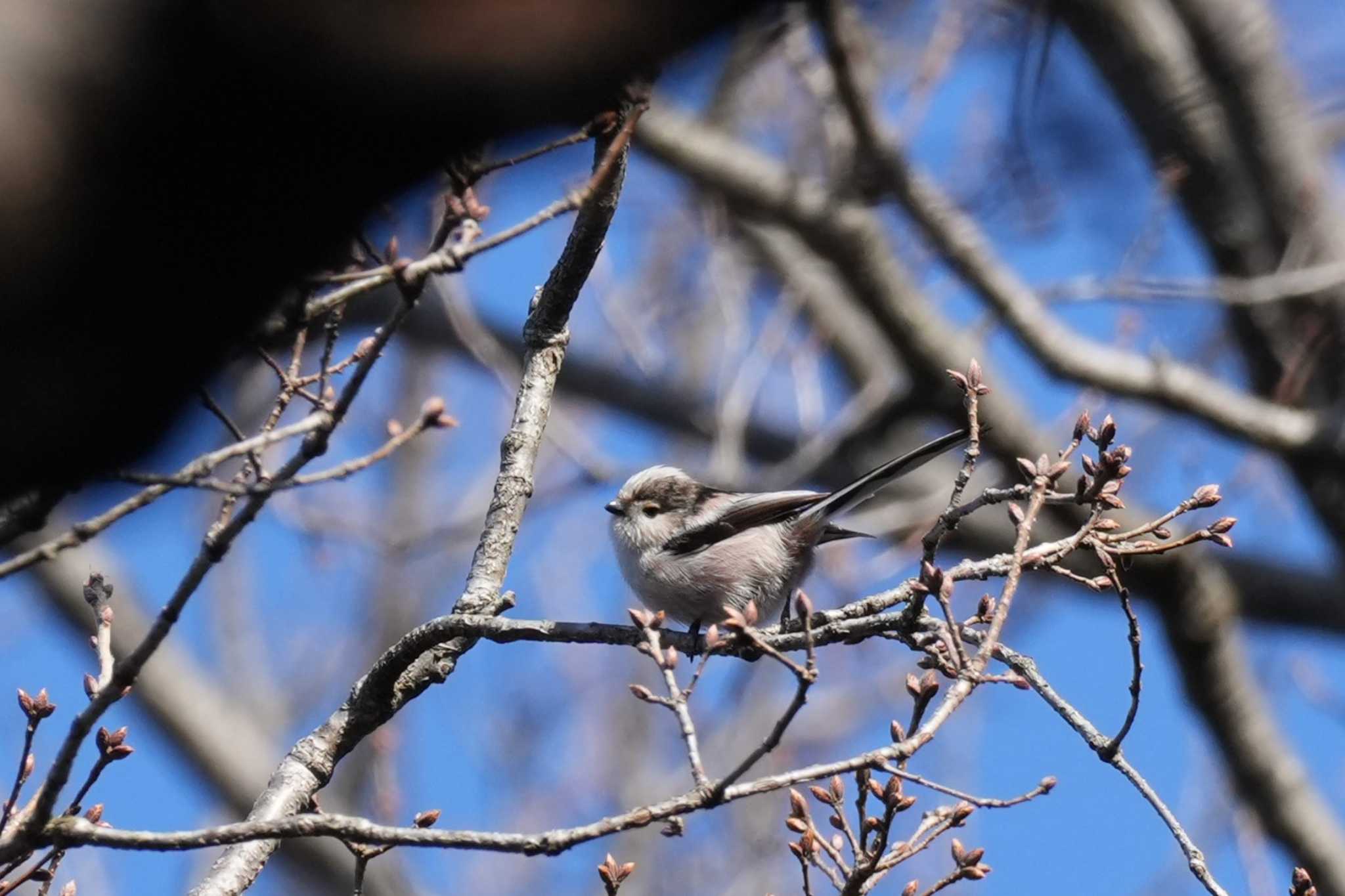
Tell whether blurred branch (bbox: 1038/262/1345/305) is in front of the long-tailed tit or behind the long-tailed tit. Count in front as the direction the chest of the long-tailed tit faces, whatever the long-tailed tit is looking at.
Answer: behind

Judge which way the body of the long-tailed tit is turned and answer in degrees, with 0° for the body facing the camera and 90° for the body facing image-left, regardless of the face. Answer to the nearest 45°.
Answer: approximately 90°

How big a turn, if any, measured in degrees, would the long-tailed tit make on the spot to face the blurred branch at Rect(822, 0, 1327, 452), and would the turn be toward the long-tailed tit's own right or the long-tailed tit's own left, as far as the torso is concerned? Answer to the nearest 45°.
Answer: approximately 135° to the long-tailed tit's own right

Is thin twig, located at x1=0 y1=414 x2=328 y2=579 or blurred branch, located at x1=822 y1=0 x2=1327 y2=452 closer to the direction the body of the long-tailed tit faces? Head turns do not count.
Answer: the thin twig
